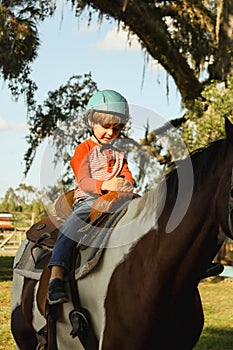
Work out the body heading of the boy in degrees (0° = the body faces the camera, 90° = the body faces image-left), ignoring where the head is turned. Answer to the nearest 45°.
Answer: approximately 315°

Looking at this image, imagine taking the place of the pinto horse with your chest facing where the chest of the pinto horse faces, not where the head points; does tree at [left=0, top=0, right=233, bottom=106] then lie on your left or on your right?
on your left

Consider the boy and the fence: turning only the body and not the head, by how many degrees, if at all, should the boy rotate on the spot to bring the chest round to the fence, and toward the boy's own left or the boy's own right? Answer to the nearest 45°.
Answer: approximately 135° to the boy's own left

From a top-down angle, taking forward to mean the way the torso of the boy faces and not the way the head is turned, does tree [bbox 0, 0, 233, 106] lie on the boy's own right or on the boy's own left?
on the boy's own left

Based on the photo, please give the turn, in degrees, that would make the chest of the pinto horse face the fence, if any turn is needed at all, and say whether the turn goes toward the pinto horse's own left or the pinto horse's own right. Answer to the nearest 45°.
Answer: approximately 135° to the pinto horse's own left

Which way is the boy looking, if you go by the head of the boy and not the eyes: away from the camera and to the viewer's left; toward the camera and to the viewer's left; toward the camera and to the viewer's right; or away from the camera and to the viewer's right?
toward the camera and to the viewer's right
